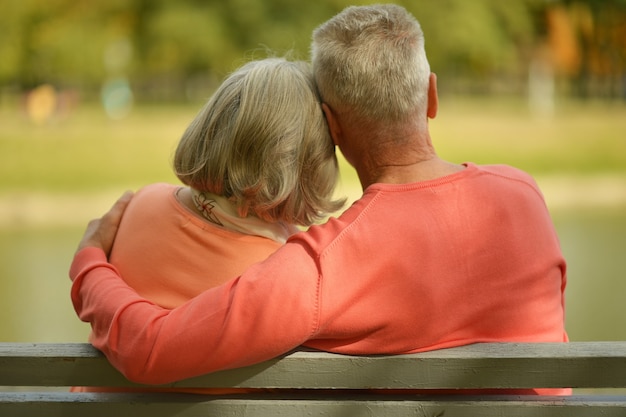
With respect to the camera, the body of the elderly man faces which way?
away from the camera

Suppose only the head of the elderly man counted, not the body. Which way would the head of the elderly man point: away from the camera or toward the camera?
away from the camera
